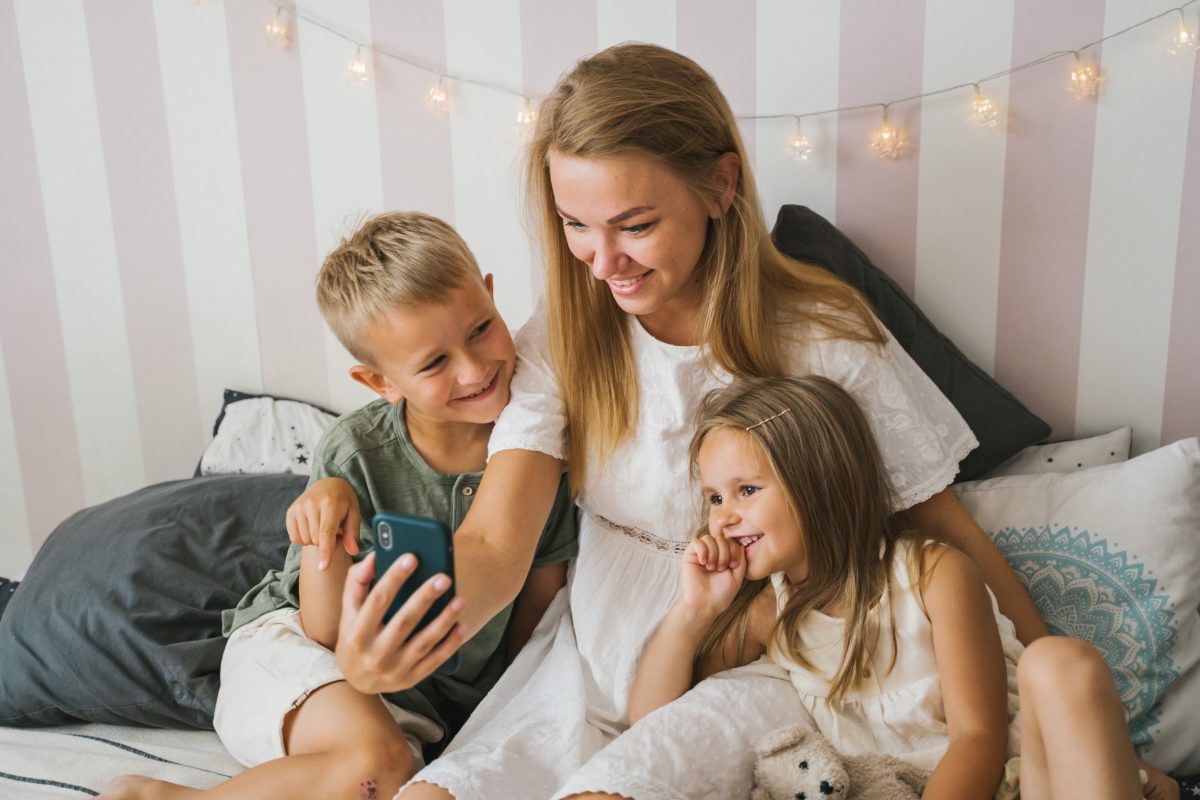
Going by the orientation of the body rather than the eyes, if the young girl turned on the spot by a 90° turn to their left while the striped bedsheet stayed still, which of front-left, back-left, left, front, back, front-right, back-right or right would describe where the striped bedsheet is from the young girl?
back-right

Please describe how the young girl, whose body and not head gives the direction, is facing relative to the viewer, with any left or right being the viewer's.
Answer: facing the viewer and to the left of the viewer

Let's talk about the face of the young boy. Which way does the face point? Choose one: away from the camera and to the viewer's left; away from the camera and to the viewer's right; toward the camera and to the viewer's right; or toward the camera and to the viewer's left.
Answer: toward the camera and to the viewer's right

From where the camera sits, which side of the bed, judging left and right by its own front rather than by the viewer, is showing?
front

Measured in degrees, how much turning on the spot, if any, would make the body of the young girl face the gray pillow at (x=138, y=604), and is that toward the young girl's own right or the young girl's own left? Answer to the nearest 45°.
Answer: approximately 45° to the young girl's own right

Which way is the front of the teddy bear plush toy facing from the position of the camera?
facing the viewer

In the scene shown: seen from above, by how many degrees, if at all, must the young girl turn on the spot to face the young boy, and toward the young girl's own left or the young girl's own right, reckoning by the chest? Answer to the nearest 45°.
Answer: approximately 45° to the young girl's own right

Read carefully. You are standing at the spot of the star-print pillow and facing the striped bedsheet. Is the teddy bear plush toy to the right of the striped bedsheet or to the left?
left

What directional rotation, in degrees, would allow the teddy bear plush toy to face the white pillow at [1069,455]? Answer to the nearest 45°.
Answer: approximately 135° to its left
